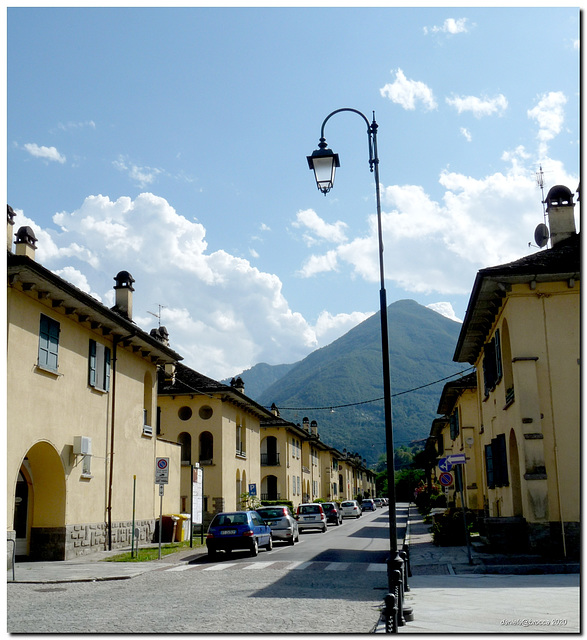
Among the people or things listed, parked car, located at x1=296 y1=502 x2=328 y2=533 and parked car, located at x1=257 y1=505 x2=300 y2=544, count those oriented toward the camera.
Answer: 0

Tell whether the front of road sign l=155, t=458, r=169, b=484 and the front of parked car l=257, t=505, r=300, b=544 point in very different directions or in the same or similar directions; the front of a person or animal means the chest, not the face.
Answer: very different directions

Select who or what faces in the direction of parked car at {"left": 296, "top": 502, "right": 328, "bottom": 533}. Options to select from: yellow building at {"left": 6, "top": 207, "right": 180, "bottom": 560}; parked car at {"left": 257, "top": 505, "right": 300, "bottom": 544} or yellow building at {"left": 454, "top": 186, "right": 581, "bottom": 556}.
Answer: parked car at {"left": 257, "top": 505, "right": 300, "bottom": 544}

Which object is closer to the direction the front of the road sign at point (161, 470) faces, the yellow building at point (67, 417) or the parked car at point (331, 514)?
the yellow building

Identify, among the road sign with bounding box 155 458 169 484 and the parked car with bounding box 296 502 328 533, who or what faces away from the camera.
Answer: the parked car

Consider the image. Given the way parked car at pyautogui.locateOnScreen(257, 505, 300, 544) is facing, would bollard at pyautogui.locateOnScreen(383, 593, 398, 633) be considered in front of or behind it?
behind

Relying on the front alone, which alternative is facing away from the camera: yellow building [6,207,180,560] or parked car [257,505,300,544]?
the parked car

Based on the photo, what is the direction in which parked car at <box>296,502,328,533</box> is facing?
away from the camera

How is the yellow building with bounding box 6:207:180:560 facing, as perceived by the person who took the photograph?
facing the viewer and to the right of the viewer

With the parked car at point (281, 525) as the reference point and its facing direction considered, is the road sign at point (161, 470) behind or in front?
behind

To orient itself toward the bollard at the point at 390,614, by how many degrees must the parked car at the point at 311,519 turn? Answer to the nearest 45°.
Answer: approximately 180°

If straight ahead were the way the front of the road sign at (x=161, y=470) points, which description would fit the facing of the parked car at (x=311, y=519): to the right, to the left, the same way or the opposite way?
the opposite way

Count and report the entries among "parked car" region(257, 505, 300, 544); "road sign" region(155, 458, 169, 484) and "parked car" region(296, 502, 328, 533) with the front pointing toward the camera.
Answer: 1

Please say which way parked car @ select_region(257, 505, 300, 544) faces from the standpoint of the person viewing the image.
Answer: facing away from the viewer

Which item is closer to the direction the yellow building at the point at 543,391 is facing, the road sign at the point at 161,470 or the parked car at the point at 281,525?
the road sign
